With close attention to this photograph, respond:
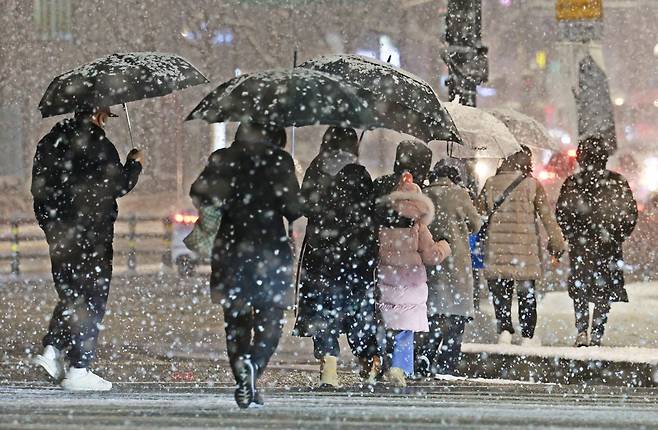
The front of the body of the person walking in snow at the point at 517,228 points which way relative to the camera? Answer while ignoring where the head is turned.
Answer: away from the camera

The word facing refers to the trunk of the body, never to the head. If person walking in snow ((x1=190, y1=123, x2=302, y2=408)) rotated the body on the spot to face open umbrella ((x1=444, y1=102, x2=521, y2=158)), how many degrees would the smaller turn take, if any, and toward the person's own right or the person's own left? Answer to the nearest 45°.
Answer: approximately 45° to the person's own right

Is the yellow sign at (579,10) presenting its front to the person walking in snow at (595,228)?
yes

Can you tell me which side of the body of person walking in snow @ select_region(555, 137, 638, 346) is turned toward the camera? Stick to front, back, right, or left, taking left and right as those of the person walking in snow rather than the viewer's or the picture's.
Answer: back

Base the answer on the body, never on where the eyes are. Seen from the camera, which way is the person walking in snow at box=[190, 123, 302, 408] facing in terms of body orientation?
away from the camera

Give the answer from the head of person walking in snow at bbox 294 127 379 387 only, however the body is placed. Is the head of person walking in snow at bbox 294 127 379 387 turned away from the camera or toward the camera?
away from the camera

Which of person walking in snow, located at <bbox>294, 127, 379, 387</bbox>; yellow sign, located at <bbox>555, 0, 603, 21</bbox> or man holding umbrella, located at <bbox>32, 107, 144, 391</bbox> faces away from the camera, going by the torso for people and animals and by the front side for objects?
the person walking in snow

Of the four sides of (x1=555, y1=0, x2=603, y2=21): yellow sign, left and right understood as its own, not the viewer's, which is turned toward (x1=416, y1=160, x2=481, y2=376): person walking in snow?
front

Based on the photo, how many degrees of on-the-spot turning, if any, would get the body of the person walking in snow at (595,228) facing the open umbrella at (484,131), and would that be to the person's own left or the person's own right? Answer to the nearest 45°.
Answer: approximately 90° to the person's own left

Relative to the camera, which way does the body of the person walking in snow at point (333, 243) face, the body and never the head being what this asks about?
away from the camera
